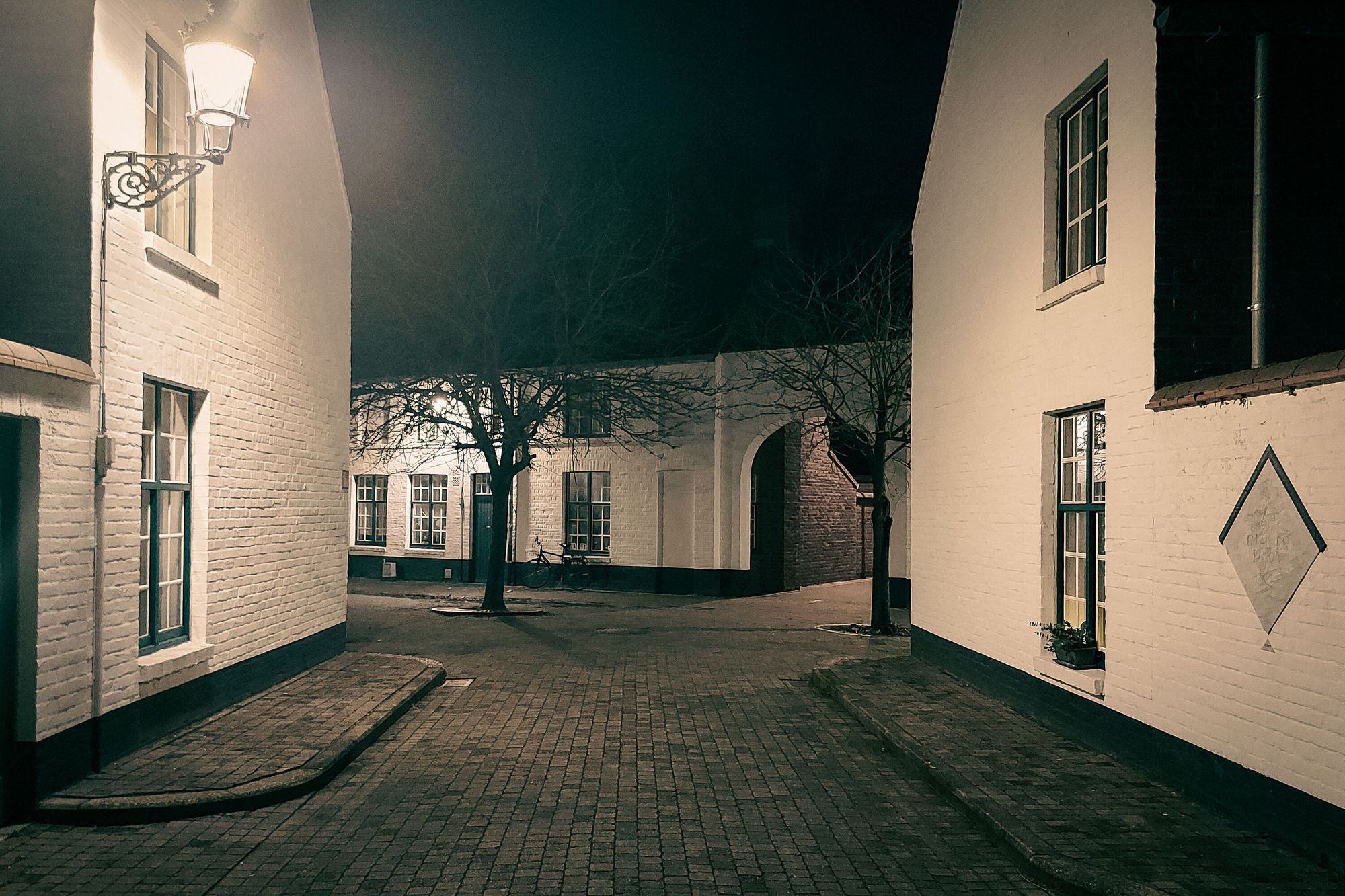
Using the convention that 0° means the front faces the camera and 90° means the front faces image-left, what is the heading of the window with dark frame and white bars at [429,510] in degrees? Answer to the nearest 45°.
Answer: approximately 0°

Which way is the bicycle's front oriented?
to the viewer's left

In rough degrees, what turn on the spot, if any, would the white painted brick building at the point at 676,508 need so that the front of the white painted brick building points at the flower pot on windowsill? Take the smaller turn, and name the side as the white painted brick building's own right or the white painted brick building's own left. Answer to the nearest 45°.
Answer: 0° — it already faces it

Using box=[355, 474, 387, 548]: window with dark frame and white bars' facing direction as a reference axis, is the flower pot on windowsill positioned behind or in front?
in front

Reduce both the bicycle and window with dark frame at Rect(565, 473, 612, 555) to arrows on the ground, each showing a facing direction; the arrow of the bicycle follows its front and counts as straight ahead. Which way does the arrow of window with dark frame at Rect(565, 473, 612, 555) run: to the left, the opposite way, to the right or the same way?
to the left

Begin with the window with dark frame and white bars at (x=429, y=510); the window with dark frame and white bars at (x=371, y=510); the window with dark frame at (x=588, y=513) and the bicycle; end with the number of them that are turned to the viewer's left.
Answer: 1

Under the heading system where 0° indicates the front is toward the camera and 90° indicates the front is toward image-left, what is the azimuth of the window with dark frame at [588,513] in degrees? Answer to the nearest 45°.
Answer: approximately 0°

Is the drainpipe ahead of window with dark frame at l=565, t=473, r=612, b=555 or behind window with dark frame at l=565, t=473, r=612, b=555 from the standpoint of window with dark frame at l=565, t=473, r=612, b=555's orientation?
ahead

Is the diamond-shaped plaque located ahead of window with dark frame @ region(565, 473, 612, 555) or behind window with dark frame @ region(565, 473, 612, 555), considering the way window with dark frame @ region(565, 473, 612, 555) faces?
ahead

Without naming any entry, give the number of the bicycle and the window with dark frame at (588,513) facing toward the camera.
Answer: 1
